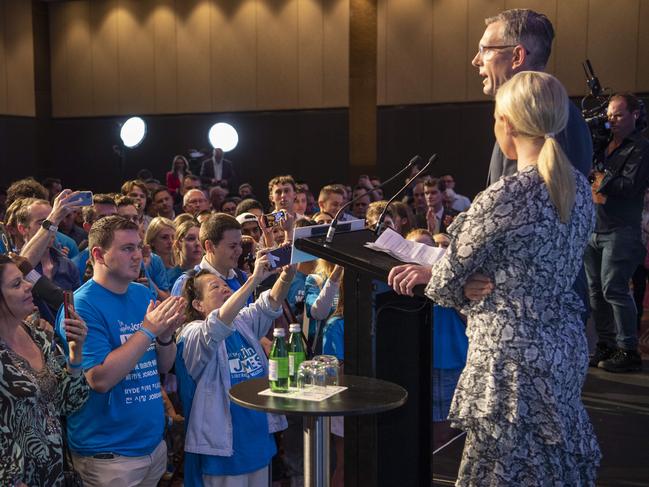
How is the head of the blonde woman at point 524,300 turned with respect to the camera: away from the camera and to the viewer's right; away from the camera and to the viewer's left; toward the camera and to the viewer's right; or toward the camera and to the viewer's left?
away from the camera and to the viewer's left

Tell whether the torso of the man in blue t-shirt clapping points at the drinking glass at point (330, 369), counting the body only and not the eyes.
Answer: yes

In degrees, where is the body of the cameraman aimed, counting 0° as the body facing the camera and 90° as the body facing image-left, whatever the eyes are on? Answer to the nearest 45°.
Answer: approximately 45°

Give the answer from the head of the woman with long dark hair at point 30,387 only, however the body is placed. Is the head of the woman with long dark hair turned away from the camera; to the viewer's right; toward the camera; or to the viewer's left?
to the viewer's right

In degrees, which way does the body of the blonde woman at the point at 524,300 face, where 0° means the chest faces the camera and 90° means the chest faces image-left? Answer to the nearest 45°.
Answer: approximately 135°
